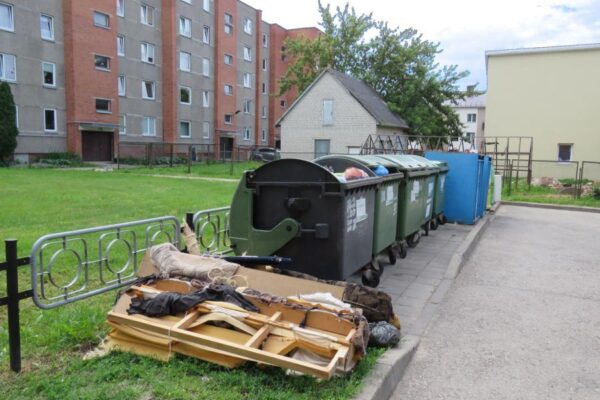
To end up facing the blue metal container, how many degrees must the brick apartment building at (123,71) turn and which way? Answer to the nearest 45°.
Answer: approximately 45° to its right

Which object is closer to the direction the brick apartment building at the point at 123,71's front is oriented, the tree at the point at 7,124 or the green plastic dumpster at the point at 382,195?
the green plastic dumpster

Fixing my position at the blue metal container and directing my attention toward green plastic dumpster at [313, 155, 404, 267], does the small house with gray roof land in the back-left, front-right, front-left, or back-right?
back-right

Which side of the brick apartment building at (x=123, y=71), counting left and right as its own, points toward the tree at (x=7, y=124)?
right

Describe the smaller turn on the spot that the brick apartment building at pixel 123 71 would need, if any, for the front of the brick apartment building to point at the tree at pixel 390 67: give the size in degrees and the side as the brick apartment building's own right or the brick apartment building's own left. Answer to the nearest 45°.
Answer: approximately 45° to the brick apartment building's own left

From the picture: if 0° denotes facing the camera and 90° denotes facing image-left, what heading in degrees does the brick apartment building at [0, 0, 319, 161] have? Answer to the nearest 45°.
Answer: approximately 315°

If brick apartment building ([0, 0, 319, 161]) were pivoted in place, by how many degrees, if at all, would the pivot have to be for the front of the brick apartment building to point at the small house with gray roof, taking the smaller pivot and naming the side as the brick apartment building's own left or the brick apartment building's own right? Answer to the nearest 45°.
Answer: approximately 45° to the brick apartment building's own left

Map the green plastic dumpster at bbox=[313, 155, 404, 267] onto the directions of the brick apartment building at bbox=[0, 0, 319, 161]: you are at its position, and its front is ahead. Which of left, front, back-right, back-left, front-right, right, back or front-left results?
front-right

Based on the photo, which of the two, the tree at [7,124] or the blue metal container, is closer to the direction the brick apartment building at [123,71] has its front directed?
the blue metal container
